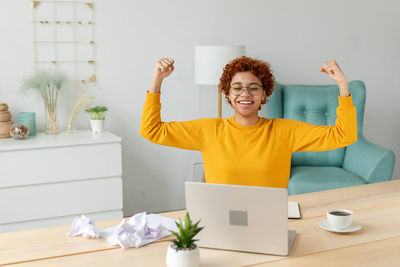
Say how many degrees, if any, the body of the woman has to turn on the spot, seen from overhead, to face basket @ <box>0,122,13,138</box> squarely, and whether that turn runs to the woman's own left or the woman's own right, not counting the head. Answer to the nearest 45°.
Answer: approximately 135° to the woman's own right

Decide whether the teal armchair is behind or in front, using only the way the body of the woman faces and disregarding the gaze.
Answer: behind

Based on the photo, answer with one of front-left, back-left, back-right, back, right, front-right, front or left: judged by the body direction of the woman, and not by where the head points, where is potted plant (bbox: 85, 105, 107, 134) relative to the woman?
back-right

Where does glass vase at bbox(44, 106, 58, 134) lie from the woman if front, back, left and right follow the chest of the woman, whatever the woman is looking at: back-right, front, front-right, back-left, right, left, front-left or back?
back-right

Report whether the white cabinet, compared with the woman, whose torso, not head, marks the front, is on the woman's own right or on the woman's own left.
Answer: on the woman's own right

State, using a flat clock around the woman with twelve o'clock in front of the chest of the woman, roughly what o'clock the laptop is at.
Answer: The laptop is roughly at 12 o'clock from the woman.

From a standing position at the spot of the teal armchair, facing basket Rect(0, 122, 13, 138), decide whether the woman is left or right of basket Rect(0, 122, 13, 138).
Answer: left

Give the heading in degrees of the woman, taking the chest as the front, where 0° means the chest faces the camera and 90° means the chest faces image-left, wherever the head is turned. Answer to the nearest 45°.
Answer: approximately 0°
